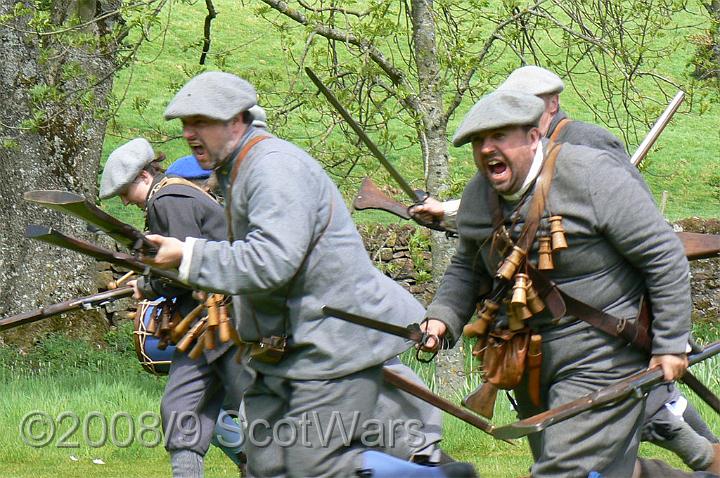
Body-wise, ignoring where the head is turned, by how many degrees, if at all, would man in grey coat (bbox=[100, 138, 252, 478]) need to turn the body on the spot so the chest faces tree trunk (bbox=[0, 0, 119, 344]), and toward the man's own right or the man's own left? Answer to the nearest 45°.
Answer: approximately 90° to the man's own right

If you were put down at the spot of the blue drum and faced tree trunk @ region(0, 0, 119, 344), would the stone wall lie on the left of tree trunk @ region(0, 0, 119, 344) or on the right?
right

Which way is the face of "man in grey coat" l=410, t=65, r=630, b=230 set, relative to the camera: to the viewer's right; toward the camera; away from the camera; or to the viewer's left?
to the viewer's left

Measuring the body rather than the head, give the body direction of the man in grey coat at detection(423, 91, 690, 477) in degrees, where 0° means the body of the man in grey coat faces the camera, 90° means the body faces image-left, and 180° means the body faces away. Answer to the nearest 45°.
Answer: approximately 45°

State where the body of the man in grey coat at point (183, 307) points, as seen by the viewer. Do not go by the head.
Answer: to the viewer's left

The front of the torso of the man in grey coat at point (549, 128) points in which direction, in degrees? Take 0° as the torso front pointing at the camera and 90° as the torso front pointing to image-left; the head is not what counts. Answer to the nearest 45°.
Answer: approximately 90°

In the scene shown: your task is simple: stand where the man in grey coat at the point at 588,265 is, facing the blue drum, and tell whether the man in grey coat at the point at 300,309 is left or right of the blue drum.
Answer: left

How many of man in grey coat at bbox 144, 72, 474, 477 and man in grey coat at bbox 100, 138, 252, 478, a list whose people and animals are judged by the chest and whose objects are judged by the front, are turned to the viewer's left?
2

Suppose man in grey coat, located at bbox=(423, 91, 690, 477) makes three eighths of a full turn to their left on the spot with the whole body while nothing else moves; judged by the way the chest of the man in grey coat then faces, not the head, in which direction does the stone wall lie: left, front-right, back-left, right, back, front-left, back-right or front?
left

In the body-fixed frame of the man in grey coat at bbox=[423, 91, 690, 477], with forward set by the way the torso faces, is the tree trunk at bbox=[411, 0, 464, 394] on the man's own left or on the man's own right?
on the man's own right

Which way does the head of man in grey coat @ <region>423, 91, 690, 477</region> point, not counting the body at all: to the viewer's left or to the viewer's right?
to the viewer's left

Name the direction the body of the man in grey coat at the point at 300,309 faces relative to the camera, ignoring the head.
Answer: to the viewer's left

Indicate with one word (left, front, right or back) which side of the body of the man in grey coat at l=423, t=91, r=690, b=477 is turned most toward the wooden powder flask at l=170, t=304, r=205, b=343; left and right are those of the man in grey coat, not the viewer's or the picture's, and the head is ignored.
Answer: right

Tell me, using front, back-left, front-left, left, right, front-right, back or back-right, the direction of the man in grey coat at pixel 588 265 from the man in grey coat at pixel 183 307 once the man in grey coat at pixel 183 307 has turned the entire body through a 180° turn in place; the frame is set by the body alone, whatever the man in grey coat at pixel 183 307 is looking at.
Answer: front-right

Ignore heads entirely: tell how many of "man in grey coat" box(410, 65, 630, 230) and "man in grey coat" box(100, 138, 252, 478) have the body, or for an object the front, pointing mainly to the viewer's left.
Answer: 2
